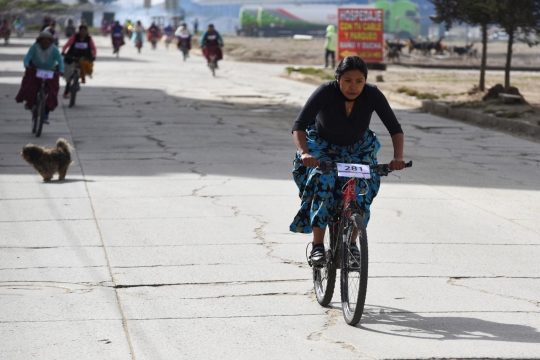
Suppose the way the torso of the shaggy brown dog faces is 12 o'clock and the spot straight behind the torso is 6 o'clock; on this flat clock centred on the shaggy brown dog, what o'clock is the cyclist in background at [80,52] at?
The cyclist in background is roughly at 3 o'clock from the shaggy brown dog.

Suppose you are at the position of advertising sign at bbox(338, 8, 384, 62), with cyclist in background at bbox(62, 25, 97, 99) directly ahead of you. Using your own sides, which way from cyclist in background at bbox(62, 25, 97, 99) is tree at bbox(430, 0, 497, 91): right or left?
left

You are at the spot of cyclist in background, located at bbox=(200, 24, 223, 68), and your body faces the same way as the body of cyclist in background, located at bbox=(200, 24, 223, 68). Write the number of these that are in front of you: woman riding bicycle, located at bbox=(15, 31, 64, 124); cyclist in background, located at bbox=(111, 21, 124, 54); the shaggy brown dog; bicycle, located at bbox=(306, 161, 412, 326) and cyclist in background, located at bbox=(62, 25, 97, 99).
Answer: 4

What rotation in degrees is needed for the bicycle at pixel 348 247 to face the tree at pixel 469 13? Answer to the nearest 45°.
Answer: approximately 180°

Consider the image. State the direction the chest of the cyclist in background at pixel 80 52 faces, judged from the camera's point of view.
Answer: toward the camera

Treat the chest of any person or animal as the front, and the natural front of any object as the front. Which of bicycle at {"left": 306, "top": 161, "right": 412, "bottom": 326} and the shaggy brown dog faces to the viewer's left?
the shaggy brown dog

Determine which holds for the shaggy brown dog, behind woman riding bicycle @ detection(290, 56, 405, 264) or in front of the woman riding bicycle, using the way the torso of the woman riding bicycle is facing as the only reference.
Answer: behind

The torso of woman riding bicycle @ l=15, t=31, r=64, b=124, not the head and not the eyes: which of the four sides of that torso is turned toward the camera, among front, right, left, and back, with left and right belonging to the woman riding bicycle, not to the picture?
front

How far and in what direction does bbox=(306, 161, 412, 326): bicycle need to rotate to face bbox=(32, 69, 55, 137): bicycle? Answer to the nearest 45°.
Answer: approximately 135° to its right

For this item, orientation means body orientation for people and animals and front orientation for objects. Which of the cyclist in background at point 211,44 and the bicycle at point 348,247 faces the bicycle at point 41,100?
the cyclist in background

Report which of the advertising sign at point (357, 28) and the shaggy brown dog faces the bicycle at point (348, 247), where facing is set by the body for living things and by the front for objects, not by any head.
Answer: the advertising sign

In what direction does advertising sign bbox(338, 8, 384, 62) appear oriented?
toward the camera

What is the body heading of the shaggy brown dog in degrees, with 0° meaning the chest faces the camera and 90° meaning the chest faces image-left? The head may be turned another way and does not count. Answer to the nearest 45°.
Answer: approximately 90°

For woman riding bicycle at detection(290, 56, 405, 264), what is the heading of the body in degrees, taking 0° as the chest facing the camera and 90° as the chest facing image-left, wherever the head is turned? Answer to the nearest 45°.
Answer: approximately 0°

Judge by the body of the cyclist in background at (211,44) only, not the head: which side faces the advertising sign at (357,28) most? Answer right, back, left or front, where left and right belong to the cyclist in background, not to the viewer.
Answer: left
